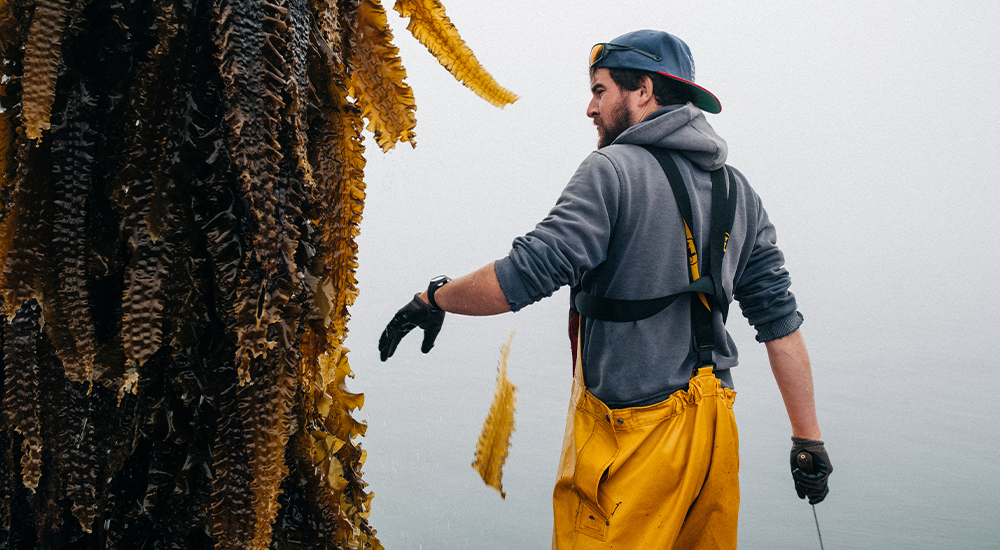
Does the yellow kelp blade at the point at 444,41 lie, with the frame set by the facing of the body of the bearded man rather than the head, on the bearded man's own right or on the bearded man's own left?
on the bearded man's own left

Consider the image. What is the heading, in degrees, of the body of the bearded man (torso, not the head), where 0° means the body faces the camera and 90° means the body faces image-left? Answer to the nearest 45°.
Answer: approximately 135°

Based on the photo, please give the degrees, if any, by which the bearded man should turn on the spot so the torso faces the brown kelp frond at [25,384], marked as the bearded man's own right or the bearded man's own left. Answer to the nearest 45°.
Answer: approximately 90° to the bearded man's own left

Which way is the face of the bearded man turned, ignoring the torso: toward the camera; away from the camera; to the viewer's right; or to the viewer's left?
to the viewer's left

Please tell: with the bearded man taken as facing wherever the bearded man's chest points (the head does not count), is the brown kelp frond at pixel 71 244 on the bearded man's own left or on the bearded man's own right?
on the bearded man's own left

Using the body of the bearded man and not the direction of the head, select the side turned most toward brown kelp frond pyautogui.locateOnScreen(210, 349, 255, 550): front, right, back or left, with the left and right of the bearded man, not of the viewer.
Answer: left

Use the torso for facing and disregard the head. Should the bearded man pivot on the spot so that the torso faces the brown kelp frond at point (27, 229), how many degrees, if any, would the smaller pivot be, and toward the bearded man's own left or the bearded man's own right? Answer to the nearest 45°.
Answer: approximately 90° to the bearded man's own left
